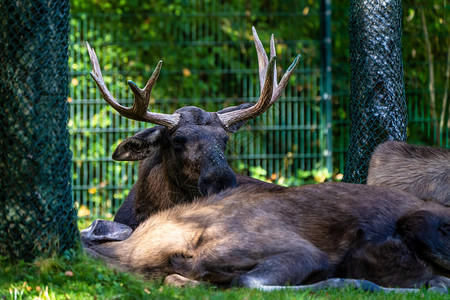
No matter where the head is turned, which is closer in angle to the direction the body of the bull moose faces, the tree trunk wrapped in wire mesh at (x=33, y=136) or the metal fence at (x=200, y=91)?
the tree trunk wrapped in wire mesh

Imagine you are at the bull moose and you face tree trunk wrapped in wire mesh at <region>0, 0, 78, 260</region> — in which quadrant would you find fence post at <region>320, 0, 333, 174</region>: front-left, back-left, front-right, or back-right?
back-right

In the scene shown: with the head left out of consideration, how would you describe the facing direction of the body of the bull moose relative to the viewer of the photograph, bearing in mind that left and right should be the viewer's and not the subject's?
facing to the left of the viewer

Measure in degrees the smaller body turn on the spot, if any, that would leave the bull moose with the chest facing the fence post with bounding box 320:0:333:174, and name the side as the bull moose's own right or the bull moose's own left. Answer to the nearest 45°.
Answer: approximately 90° to the bull moose's own right

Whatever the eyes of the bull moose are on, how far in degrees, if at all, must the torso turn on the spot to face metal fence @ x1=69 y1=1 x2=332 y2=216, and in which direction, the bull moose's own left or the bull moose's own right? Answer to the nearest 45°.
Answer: approximately 90° to the bull moose's own right

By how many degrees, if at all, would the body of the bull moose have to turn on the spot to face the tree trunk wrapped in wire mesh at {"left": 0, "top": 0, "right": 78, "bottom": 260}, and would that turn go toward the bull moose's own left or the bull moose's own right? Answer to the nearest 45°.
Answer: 0° — it already faces it
